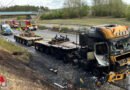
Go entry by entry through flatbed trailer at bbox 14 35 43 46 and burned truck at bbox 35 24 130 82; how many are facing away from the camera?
0

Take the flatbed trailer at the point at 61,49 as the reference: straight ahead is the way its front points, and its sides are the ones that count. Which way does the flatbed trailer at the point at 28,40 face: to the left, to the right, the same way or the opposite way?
the same way

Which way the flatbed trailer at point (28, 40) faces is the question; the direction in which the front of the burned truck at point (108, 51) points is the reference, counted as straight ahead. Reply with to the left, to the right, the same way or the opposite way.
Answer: the same way

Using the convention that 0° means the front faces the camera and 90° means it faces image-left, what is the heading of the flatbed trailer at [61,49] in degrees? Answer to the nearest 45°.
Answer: approximately 315°

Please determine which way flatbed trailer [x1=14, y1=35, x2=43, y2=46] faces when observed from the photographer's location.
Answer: facing the viewer and to the right of the viewer

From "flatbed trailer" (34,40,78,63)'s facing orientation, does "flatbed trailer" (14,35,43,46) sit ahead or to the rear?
to the rear

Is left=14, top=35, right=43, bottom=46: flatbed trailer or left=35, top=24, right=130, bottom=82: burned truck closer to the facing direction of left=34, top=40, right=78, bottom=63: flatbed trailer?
the burned truck

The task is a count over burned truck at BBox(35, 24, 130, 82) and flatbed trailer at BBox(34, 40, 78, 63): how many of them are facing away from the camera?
0

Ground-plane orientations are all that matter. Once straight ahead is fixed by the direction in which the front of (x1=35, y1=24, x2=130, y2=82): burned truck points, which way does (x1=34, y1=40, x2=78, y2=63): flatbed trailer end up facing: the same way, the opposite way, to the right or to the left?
the same way

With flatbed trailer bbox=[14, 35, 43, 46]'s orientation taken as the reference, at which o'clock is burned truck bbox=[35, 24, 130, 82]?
The burned truck is roughly at 1 o'clock from the flatbed trailer.

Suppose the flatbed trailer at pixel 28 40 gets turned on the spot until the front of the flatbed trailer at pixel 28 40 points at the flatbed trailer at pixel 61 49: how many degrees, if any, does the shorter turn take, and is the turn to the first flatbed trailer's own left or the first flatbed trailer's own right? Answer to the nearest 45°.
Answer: approximately 45° to the first flatbed trailer's own right

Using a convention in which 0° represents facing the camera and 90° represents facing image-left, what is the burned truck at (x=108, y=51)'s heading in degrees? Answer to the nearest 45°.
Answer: approximately 315°

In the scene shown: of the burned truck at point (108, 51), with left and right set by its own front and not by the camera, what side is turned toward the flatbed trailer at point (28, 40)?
back
